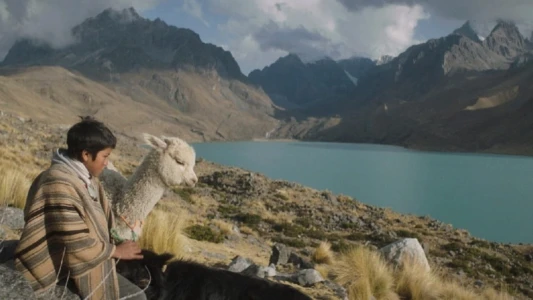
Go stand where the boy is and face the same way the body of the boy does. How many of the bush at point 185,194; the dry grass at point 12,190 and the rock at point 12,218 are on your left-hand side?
3

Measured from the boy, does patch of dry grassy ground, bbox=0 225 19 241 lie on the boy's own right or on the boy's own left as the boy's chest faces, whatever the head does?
on the boy's own left

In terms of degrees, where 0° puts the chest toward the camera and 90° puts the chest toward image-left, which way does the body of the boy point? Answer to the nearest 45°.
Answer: approximately 270°

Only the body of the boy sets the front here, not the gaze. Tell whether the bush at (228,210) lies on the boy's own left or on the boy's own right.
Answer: on the boy's own left

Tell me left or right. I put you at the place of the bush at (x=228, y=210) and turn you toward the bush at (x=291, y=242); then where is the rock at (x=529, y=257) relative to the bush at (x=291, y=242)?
left

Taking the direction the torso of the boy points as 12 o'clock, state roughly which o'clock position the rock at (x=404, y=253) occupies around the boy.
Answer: The rock is roughly at 11 o'clock from the boy.

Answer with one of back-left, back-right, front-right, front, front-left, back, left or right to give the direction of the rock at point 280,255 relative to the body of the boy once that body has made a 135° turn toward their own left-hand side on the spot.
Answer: right

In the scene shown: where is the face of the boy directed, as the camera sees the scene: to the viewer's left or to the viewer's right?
to the viewer's right

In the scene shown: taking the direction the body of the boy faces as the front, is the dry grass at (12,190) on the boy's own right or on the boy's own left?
on the boy's own left
